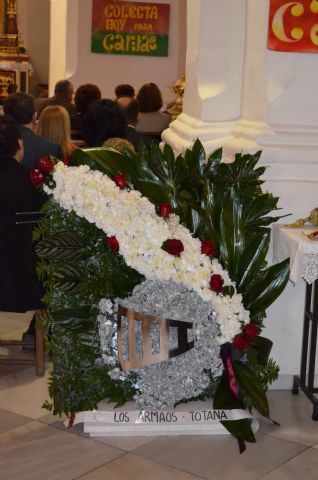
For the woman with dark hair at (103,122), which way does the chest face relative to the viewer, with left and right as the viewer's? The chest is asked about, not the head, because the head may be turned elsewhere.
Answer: facing away from the viewer

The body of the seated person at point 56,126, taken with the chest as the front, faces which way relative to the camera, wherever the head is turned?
away from the camera

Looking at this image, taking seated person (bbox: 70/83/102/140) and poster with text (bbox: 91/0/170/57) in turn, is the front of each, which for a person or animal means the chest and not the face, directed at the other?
yes

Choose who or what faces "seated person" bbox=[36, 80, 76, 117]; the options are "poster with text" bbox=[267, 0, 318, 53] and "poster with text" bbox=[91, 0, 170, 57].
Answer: "poster with text" bbox=[91, 0, 170, 57]

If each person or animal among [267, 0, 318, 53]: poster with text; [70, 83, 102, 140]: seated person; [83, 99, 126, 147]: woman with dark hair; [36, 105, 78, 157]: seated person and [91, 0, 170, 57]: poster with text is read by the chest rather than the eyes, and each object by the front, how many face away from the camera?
3

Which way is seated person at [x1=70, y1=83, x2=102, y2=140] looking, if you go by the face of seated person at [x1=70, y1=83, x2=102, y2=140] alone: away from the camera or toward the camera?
away from the camera

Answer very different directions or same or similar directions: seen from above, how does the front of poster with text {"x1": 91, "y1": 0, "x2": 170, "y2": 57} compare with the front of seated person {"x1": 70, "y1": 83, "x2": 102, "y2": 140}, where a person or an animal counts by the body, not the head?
very different directions
